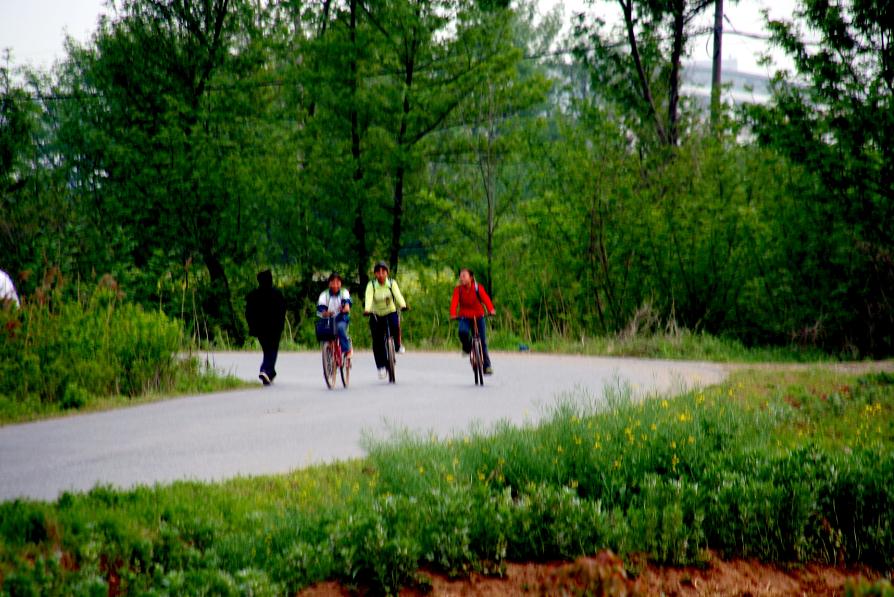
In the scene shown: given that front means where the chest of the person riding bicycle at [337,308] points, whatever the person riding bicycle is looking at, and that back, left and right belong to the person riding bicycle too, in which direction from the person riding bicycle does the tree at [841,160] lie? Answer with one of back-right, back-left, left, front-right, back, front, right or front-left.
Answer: back-left

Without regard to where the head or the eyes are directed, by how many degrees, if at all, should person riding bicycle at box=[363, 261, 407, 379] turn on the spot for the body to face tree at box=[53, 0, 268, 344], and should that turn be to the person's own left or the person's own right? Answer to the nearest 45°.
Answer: approximately 135° to the person's own right

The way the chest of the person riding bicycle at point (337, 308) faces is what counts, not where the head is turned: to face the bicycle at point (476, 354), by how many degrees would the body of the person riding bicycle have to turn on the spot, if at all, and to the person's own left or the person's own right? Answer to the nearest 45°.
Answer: approximately 135° to the person's own left

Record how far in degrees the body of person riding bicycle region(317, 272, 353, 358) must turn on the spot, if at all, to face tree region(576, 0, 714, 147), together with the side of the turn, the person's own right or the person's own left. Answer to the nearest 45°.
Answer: approximately 180°

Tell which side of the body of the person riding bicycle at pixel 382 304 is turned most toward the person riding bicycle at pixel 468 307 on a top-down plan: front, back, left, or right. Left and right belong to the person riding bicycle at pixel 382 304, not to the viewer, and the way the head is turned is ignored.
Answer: left

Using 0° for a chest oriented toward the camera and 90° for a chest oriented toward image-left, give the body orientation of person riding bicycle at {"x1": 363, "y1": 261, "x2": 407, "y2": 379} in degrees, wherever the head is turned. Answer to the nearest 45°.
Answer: approximately 0°

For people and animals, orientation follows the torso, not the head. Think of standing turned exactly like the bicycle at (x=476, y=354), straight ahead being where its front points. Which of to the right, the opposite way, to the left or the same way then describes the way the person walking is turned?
the opposite way

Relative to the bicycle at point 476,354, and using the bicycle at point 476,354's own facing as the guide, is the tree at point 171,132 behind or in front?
behind

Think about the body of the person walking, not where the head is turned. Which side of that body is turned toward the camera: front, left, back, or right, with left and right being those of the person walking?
back

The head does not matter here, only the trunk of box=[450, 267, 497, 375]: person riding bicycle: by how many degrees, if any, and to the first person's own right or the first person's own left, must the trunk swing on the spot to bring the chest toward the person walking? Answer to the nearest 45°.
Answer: approximately 90° to the first person's own right
